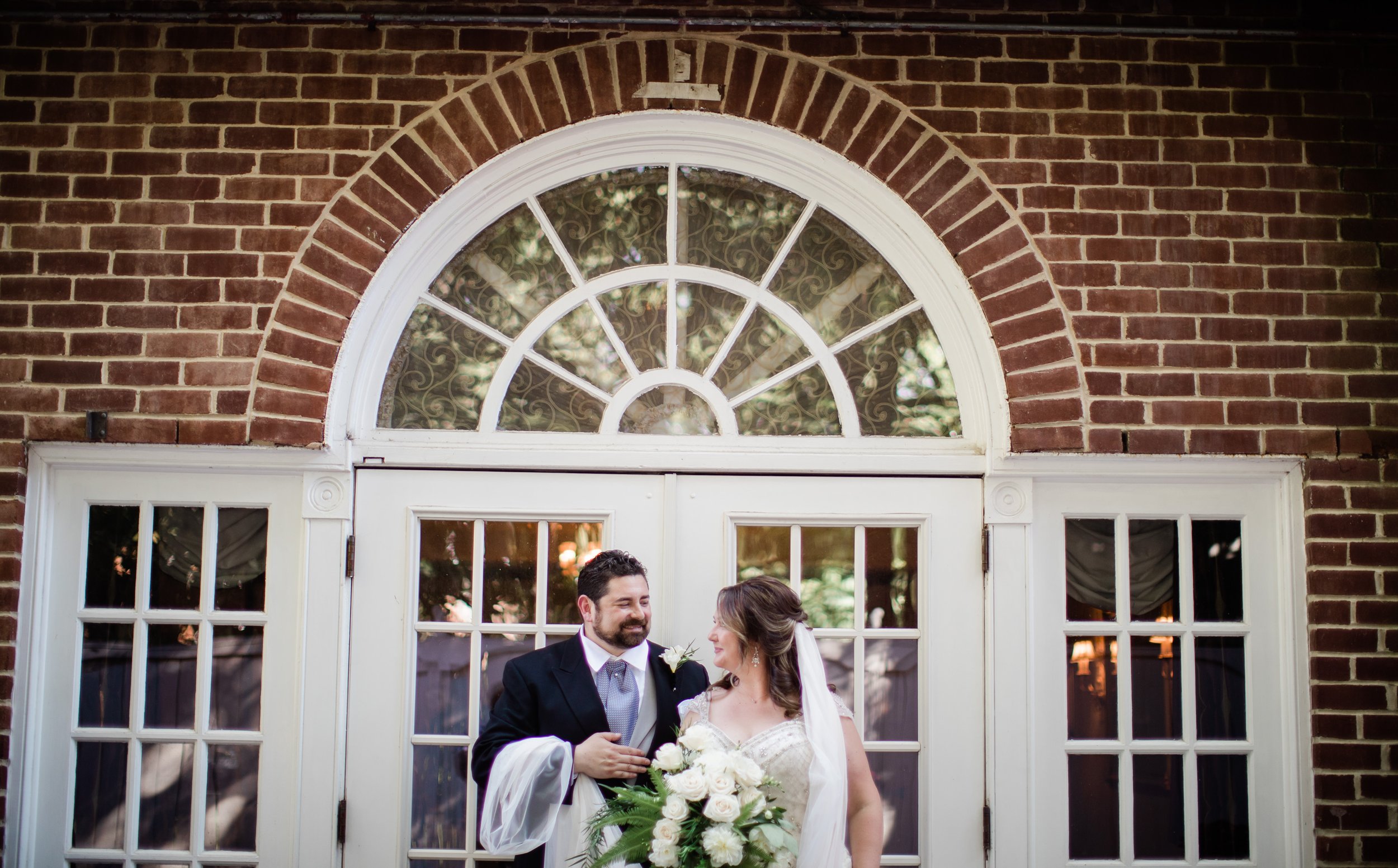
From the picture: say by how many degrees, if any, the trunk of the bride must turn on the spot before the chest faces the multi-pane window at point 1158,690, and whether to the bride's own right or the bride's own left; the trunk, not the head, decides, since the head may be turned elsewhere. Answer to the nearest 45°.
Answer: approximately 180°

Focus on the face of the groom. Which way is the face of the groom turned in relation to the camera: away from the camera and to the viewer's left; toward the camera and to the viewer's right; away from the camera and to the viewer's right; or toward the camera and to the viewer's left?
toward the camera and to the viewer's right

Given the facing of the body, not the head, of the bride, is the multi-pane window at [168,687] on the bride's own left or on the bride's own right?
on the bride's own right

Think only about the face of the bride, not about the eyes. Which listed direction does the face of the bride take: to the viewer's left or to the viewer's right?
to the viewer's left
